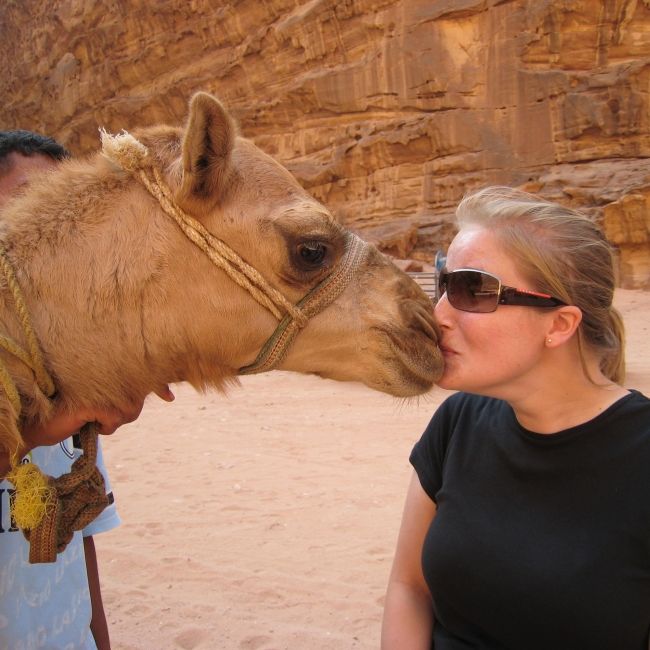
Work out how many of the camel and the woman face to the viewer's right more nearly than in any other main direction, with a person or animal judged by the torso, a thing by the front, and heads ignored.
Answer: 1

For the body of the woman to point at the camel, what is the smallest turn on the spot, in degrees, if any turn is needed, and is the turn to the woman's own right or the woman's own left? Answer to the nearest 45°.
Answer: approximately 45° to the woman's own right

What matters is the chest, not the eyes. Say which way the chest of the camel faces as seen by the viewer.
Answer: to the viewer's right

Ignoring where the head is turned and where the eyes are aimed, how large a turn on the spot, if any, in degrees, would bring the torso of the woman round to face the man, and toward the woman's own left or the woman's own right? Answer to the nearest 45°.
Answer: approximately 45° to the woman's own right

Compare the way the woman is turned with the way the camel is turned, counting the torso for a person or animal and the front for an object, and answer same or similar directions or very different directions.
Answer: very different directions

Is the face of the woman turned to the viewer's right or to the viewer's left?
to the viewer's left

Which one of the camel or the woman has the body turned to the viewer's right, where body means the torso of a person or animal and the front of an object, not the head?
the camel
